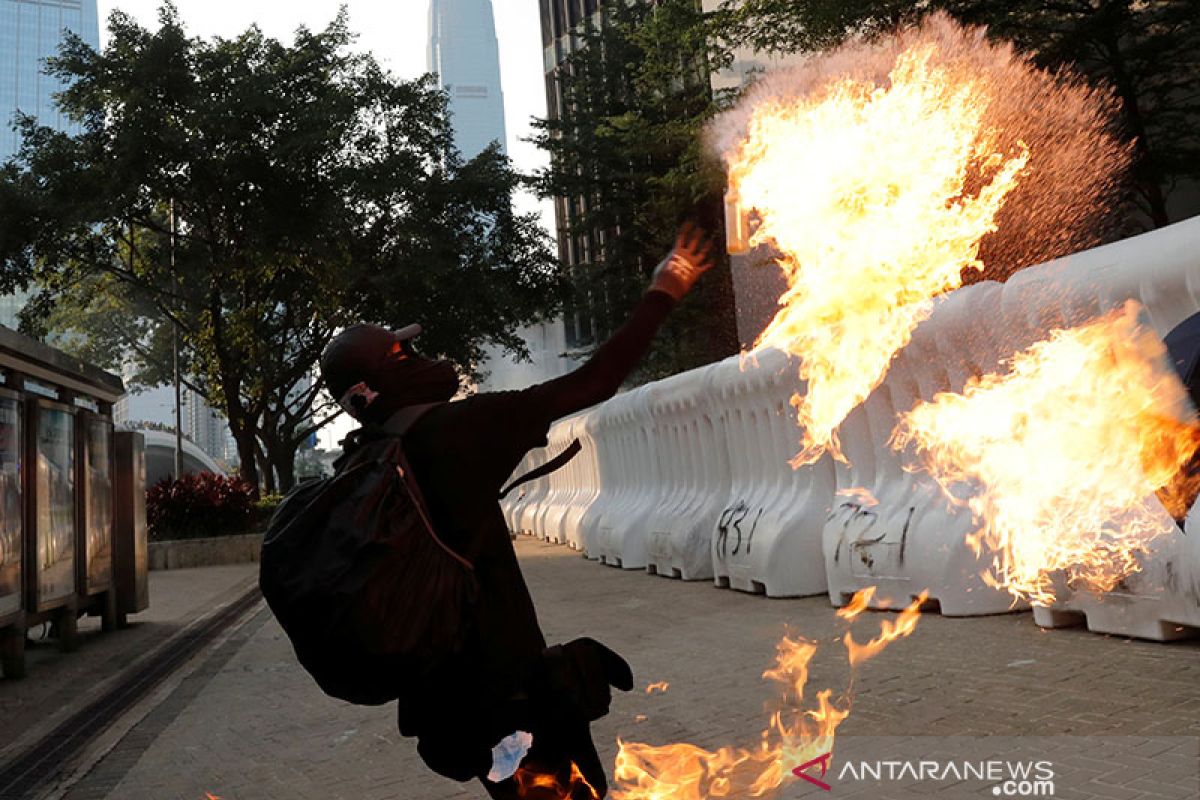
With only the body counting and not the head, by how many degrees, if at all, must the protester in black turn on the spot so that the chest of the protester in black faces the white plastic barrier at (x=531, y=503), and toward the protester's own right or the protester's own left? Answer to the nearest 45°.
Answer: approximately 90° to the protester's own left

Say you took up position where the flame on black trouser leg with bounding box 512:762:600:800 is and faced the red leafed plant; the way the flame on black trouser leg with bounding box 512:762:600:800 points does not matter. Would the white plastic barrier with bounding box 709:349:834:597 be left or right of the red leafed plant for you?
right

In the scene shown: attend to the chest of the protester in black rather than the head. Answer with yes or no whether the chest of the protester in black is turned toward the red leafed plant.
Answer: no

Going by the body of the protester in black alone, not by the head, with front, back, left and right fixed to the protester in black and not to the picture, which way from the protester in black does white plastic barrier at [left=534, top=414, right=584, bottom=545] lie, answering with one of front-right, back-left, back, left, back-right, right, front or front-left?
left

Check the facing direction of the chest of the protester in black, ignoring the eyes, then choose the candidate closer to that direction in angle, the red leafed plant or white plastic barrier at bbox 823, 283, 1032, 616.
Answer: the white plastic barrier

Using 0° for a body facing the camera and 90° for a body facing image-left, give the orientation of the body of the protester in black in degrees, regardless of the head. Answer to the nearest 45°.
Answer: approximately 270°

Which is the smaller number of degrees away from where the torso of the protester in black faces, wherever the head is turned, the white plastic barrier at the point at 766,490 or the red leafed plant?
the white plastic barrier
